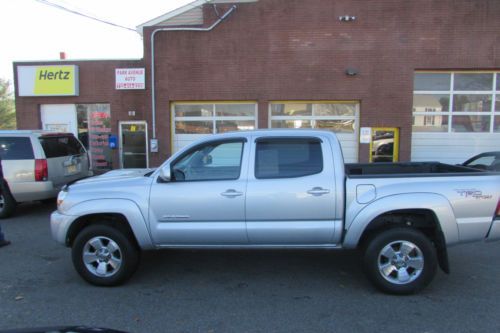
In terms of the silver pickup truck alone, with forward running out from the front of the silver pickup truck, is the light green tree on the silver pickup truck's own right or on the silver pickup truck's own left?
on the silver pickup truck's own right

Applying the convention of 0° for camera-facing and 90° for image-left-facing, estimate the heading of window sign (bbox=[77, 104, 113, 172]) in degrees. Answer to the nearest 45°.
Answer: approximately 0°

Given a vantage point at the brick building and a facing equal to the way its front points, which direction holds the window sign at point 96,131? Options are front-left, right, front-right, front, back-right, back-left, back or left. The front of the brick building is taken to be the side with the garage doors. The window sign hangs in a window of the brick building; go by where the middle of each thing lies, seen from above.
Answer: right

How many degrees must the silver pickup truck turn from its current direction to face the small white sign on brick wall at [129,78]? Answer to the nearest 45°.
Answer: approximately 45° to its right

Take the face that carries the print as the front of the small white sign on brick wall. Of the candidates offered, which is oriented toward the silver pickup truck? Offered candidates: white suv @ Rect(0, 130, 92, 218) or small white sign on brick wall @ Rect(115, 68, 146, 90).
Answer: the small white sign on brick wall

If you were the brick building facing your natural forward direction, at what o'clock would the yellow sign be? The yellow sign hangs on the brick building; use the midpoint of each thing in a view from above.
The yellow sign is roughly at 3 o'clock from the brick building.

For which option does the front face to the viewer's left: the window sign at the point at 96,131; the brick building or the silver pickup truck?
the silver pickup truck

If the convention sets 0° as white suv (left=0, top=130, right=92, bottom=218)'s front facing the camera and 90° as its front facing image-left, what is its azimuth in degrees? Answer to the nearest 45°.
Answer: approximately 135°

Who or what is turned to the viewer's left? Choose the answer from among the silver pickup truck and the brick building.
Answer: the silver pickup truck

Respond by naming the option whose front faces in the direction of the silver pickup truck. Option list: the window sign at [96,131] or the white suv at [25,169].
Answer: the window sign

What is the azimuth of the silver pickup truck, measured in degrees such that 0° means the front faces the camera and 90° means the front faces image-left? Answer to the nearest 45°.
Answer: approximately 90°
